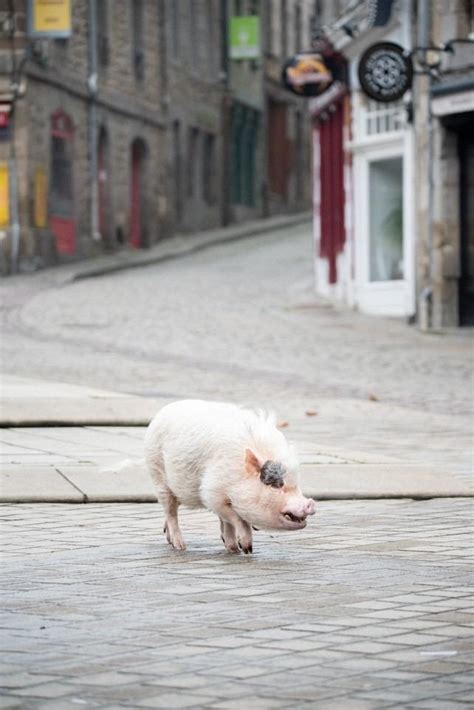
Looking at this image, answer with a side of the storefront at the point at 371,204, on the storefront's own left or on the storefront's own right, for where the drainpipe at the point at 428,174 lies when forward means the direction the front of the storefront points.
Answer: on the storefront's own left

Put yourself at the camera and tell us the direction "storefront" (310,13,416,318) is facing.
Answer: facing the viewer and to the left of the viewer

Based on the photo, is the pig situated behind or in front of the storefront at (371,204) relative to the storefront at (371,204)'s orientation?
in front
